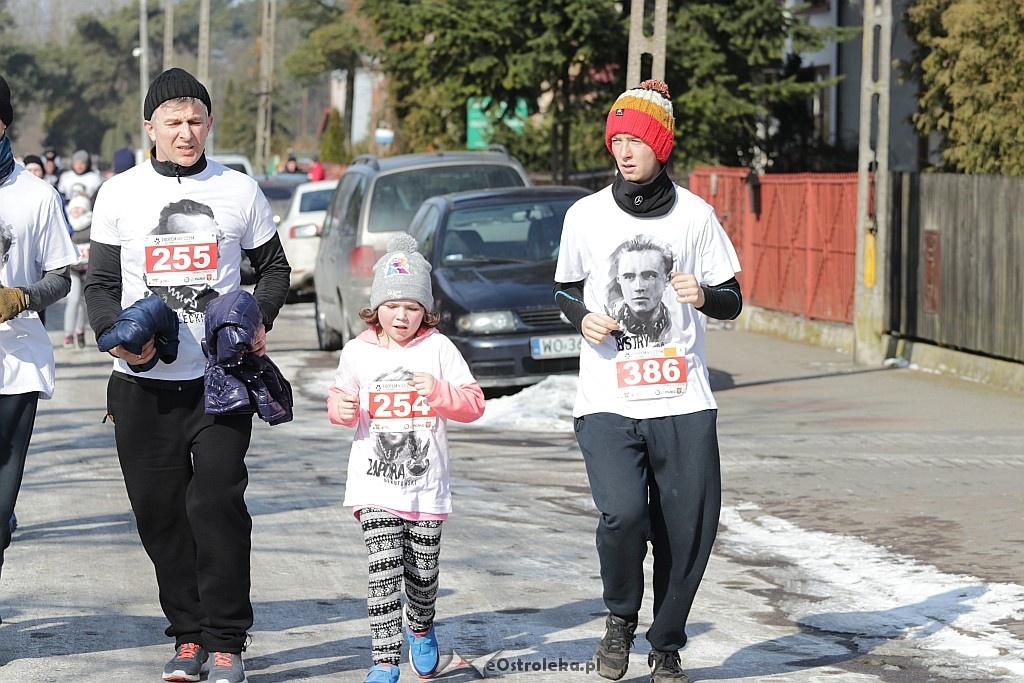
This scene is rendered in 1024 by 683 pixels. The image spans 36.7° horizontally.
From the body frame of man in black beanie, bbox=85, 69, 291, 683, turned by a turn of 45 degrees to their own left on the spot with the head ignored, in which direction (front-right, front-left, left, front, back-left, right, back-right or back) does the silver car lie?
back-left

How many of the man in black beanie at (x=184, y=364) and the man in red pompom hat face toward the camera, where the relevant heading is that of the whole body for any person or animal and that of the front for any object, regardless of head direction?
2

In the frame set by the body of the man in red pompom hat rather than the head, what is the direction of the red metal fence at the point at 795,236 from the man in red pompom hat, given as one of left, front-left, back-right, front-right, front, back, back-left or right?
back

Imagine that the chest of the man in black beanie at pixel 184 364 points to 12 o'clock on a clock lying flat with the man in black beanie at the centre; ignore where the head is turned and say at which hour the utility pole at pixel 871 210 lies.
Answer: The utility pole is roughly at 7 o'clock from the man in black beanie.

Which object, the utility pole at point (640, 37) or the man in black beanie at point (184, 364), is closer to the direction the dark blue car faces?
the man in black beanie

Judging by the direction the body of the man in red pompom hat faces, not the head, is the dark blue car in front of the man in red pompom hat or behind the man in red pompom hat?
behind

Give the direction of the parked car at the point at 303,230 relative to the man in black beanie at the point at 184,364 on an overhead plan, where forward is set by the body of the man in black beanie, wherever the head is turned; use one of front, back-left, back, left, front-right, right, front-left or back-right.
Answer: back

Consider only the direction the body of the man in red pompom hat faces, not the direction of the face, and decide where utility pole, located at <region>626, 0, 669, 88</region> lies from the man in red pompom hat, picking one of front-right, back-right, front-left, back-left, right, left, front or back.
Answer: back

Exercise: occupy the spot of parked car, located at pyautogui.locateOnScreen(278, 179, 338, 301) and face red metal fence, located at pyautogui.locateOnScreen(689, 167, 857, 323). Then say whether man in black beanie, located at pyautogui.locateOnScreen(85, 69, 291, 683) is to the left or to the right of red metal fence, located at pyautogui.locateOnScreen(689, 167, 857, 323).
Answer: right
